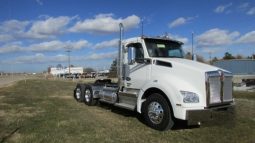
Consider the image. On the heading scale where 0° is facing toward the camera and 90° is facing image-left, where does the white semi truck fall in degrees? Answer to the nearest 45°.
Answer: approximately 315°
